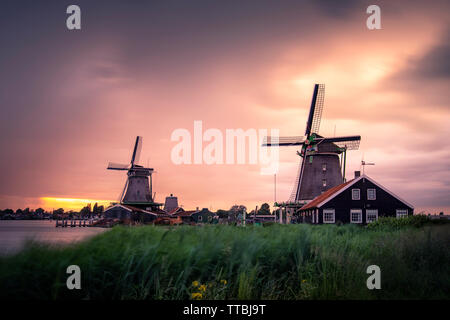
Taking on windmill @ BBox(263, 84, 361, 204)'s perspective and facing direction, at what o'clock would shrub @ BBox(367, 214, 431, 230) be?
The shrub is roughly at 10 o'clock from the windmill.

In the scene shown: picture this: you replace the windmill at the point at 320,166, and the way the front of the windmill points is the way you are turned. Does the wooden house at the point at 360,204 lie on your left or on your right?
on your left

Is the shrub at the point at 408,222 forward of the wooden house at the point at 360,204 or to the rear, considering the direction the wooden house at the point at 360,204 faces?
forward

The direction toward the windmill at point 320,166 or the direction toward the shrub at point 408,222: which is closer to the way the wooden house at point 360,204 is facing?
the shrub

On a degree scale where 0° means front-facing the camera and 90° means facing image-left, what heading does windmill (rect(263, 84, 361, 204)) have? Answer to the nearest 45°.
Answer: approximately 45°

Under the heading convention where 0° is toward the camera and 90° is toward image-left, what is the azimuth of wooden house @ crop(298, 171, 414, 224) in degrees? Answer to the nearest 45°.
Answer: approximately 0°

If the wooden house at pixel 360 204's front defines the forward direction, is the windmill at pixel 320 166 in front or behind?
behind

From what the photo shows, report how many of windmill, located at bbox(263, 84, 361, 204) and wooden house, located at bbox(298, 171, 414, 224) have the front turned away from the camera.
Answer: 0
